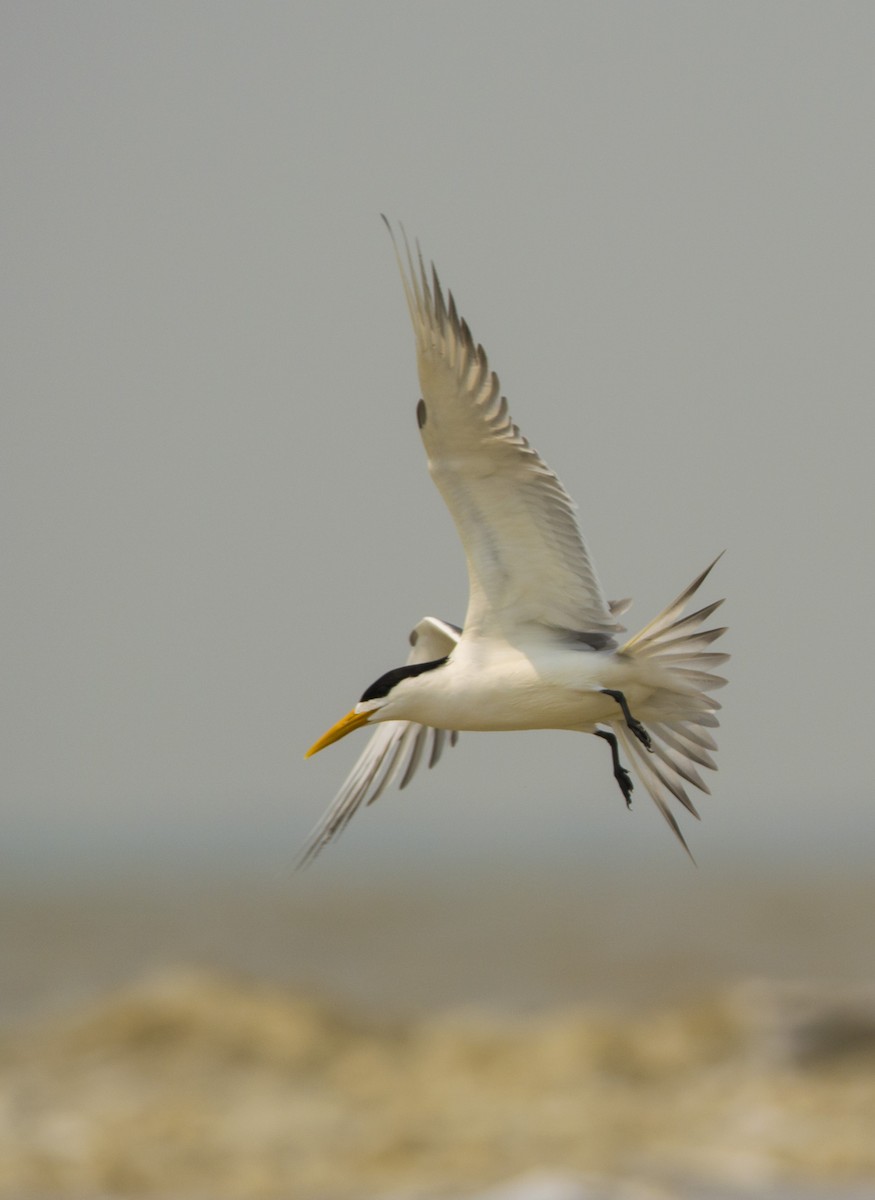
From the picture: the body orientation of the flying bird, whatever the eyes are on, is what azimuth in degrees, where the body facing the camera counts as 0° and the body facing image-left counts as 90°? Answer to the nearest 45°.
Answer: approximately 90°
